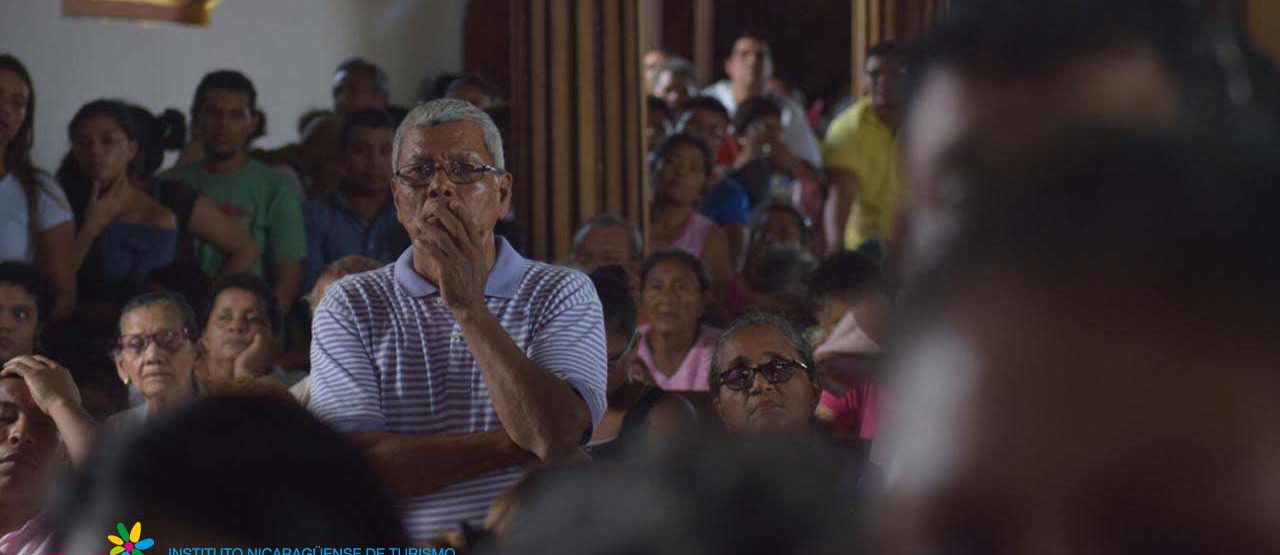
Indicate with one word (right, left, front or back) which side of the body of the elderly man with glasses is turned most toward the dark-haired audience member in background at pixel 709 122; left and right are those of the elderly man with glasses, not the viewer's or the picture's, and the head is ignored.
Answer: back

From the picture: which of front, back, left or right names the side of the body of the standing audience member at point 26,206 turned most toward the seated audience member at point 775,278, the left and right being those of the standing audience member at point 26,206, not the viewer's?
left

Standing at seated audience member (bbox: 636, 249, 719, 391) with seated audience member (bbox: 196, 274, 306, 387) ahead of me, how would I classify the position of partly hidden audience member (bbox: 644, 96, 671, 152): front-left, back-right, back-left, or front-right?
back-right

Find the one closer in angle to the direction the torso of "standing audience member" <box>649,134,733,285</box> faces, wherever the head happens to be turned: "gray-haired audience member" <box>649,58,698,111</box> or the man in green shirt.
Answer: the man in green shirt
